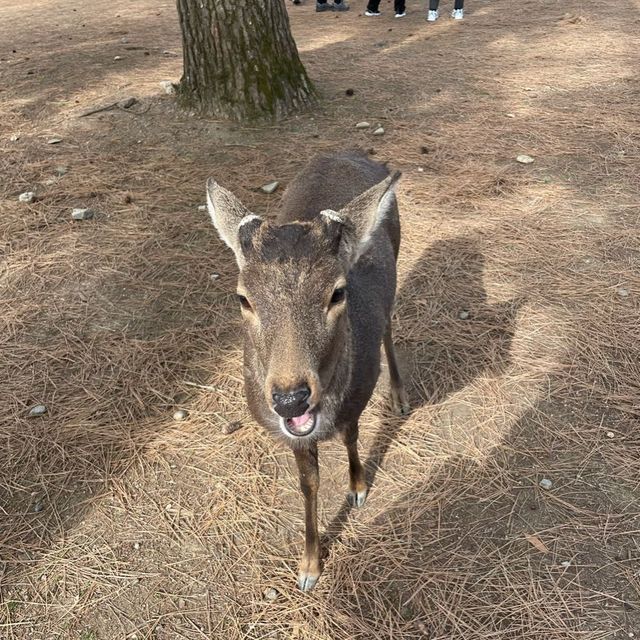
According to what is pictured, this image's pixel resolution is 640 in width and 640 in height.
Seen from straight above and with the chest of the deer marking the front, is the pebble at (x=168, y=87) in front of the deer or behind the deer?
behind

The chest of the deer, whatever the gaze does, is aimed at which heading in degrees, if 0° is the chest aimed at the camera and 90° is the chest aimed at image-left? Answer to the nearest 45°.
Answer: approximately 0°

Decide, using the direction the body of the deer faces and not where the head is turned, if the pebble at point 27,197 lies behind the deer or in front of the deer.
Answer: behind

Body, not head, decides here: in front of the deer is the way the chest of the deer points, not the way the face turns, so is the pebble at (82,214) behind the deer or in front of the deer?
behind

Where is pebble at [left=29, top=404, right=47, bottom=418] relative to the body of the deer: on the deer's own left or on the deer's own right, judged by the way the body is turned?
on the deer's own right

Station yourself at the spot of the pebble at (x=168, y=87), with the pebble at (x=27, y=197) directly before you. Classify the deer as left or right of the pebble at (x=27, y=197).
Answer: left

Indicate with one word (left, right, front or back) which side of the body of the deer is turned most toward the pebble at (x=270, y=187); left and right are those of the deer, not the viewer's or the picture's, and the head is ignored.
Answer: back

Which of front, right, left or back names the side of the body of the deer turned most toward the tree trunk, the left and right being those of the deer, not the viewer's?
back

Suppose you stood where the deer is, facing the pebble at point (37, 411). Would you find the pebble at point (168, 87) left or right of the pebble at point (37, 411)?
right

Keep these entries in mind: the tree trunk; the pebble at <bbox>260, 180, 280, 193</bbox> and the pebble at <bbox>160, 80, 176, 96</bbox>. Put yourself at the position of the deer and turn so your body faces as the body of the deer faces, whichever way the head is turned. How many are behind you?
3
